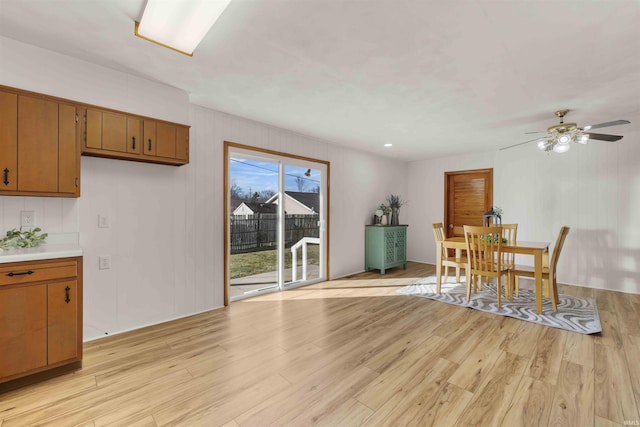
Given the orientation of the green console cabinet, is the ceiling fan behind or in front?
in front

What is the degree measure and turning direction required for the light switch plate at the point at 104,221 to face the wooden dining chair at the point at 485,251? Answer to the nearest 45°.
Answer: approximately 45° to its left

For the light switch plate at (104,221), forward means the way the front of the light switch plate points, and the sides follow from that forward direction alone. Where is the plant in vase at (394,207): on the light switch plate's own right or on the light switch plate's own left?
on the light switch plate's own left

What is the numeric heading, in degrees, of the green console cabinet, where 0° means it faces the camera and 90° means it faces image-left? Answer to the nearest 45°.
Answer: approximately 315°

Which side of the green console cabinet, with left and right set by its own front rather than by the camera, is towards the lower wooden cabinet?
right

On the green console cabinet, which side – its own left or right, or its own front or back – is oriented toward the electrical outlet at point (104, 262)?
right

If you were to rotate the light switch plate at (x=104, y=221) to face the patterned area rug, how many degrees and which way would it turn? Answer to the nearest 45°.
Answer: approximately 45° to its left

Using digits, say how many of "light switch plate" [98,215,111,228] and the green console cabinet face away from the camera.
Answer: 0
